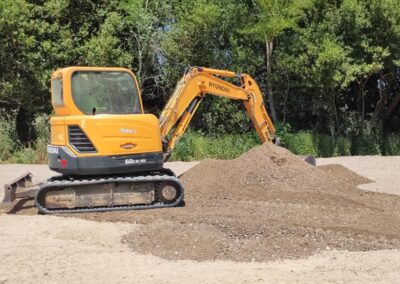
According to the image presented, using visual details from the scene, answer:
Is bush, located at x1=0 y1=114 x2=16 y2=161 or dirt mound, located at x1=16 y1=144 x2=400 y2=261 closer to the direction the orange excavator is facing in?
the dirt mound

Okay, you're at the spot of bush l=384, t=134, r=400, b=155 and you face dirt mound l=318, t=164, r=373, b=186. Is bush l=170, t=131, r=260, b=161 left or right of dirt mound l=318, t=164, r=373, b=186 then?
right

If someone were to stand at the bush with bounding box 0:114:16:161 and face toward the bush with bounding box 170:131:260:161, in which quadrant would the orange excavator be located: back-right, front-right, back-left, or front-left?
front-right

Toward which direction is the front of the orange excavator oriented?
to the viewer's right

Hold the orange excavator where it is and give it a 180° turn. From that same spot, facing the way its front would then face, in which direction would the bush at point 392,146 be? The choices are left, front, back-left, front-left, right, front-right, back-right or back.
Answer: back-right

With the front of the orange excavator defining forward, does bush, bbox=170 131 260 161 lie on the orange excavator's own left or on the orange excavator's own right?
on the orange excavator's own left

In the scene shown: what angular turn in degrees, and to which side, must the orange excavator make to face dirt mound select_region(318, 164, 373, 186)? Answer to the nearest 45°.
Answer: approximately 45° to its left

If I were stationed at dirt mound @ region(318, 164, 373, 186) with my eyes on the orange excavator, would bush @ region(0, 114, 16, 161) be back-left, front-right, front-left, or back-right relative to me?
front-right

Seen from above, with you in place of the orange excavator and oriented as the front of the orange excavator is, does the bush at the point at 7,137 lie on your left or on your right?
on your left

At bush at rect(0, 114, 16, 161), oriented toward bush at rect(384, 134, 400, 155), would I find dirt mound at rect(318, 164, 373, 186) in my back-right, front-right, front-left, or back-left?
front-right
